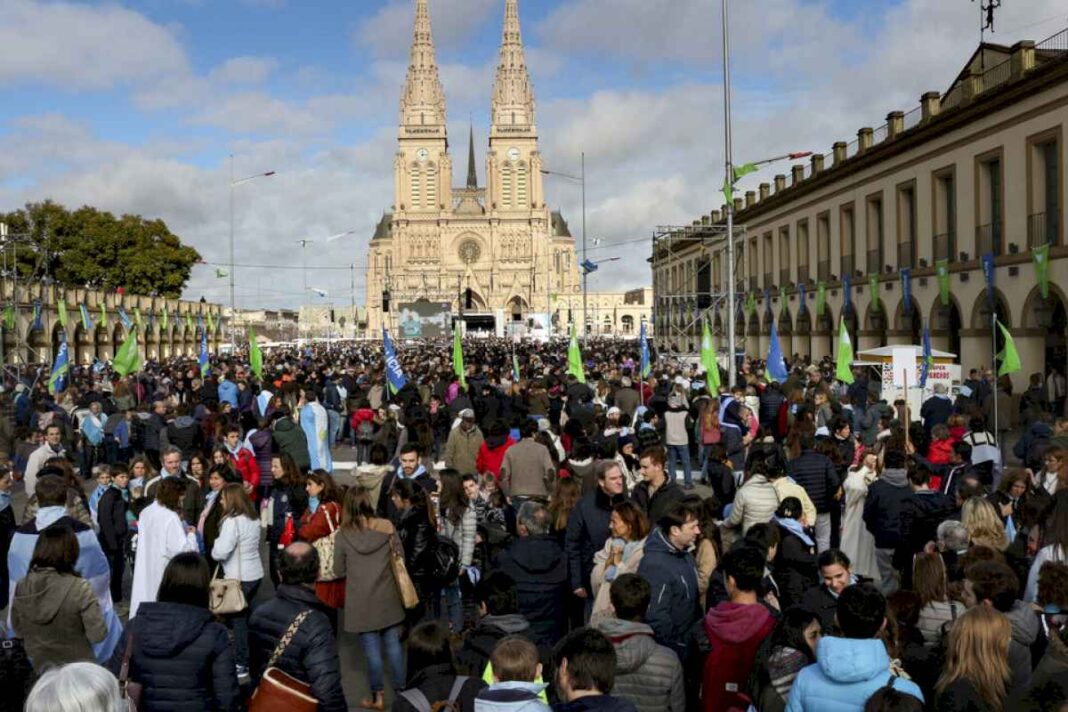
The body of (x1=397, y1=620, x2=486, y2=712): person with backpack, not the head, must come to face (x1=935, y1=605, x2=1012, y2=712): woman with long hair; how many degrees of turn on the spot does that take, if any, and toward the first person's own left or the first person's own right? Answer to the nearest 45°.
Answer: approximately 90° to the first person's own right

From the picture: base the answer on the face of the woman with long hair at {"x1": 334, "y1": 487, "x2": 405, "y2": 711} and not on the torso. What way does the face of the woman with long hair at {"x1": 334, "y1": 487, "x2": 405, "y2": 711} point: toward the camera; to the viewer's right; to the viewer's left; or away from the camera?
away from the camera

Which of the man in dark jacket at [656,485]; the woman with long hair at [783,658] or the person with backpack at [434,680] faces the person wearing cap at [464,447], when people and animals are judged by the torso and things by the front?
the person with backpack

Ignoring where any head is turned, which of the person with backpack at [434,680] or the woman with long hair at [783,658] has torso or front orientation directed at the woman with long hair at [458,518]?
the person with backpack

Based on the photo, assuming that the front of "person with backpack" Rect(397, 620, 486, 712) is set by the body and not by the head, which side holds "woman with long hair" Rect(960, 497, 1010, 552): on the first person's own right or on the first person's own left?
on the first person's own right

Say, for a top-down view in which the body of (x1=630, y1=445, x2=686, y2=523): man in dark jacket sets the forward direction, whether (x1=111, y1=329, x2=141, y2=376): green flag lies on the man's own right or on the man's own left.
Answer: on the man's own right

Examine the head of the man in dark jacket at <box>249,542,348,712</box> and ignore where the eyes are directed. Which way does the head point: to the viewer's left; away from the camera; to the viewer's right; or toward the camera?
away from the camera

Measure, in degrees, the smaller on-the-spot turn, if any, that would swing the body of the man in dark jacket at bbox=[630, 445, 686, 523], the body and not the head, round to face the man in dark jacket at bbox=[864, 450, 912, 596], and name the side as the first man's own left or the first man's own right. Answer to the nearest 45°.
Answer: approximately 135° to the first man's own left

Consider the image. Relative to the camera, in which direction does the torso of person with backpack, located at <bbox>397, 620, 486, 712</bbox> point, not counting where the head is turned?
away from the camera

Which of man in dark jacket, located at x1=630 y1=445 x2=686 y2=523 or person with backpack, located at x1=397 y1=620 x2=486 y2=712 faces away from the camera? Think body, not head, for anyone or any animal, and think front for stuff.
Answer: the person with backpack
